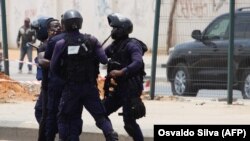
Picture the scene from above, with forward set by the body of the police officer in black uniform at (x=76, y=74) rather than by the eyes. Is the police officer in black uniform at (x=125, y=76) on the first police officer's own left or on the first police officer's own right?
on the first police officer's own right

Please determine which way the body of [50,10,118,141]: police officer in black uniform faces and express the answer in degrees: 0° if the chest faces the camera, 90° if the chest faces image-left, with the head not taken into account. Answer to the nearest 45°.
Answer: approximately 180°
